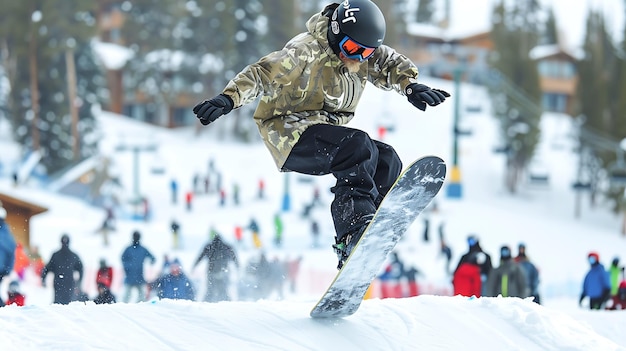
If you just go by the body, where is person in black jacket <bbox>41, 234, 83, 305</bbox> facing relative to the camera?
away from the camera

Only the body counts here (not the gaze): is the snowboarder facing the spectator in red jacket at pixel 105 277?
no

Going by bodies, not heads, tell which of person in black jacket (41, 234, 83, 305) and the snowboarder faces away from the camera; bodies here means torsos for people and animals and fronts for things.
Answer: the person in black jacket

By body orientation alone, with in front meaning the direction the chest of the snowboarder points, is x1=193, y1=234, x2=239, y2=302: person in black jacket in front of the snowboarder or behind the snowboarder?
behind

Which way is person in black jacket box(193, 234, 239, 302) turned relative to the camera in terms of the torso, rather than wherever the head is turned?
away from the camera

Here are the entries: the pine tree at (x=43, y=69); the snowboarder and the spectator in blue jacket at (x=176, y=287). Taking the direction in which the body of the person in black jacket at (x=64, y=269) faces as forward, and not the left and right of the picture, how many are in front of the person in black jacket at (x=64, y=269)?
1

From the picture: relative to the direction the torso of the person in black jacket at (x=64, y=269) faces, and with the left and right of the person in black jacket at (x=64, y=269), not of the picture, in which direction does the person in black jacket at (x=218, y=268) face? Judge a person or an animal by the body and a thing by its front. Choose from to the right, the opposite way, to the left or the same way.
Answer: the same way

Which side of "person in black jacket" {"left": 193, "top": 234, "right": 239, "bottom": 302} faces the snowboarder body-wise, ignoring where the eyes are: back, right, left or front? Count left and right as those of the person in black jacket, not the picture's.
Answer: back

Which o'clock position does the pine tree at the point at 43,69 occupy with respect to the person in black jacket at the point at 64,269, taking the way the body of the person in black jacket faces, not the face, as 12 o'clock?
The pine tree is roughly at 12 o'clock from the person in black jacket.

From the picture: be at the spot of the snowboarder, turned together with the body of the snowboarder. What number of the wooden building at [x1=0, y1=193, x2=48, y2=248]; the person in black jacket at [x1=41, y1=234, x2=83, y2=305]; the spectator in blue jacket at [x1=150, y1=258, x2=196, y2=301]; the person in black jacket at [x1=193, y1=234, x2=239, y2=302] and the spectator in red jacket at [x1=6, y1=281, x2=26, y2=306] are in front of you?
0

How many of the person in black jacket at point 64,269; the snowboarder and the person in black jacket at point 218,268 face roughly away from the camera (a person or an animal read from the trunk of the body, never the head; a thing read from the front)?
2

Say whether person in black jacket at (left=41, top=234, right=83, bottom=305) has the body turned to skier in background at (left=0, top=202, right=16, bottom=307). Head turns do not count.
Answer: no

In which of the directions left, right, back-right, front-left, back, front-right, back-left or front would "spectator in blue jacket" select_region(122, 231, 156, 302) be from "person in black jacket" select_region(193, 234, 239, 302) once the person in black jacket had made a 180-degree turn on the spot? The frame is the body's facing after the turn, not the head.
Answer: back-right

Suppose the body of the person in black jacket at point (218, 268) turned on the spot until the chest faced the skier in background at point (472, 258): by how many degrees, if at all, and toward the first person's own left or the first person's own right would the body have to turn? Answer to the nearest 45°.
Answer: approximately 90° to the first person's own right

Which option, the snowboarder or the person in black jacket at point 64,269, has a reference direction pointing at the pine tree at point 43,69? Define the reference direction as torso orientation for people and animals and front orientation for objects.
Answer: the person in black jacket

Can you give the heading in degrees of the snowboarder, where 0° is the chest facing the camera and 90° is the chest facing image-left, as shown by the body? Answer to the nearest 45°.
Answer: approximately 315°

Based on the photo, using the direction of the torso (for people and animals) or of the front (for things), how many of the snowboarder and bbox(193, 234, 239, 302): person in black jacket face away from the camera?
1
